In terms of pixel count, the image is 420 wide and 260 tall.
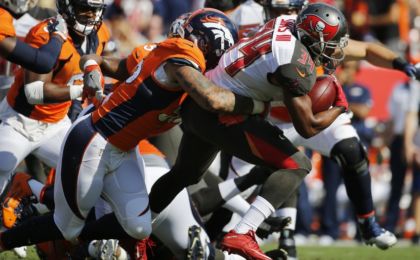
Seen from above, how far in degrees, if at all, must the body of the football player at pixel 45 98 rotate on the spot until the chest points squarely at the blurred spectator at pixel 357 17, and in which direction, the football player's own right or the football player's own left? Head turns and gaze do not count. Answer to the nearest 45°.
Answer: approximately 90° to the football player's own left

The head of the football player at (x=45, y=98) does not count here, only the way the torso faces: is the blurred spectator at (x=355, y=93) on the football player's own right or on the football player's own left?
on the football player's own left

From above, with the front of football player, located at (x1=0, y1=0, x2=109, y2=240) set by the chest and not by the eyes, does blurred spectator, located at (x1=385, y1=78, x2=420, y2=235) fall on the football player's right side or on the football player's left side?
on the football player's left side

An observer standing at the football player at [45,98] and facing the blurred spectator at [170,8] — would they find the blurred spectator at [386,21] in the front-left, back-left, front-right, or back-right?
front-right

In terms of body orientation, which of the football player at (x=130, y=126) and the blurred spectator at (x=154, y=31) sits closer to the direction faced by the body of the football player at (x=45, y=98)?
the football player

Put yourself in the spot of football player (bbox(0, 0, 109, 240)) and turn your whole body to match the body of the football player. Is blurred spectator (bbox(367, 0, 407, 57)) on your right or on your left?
on your left

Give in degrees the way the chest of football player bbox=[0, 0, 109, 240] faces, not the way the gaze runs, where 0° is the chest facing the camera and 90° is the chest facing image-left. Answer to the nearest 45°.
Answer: approximately 315°

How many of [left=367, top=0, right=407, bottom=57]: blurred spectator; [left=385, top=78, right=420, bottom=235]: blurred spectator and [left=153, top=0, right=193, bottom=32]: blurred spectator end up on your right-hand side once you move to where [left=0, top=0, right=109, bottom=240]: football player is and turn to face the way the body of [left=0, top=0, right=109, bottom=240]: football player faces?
0

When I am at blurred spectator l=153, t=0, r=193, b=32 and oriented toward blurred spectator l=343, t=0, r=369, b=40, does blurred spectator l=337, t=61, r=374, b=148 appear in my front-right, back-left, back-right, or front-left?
front-right

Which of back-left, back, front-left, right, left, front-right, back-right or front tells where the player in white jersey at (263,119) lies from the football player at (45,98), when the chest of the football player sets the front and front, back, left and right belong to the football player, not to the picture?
front

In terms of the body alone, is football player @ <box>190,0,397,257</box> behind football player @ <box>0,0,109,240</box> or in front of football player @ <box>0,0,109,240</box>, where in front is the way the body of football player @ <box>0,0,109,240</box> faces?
in front

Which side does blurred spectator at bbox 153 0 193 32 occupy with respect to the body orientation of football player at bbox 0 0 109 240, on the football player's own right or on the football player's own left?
on the football player's own left

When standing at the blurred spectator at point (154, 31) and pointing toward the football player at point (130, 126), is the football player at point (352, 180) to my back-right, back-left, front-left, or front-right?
front-left

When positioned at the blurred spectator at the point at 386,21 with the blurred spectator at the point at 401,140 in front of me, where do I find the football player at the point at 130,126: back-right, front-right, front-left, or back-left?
front-right

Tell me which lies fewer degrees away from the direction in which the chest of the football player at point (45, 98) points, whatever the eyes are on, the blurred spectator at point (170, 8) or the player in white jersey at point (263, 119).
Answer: the player in white jersey

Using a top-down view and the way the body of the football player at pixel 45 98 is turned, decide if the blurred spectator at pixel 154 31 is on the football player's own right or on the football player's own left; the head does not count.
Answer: on the football player's own left
